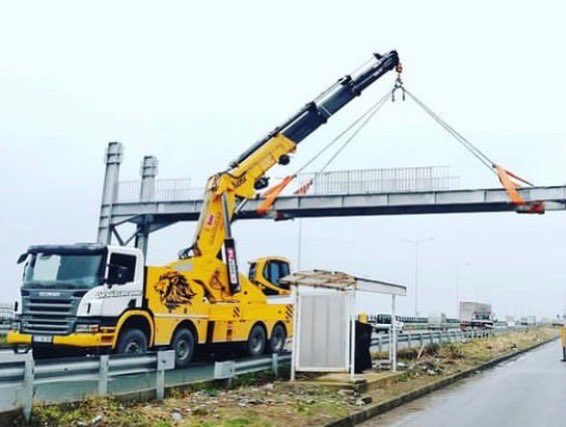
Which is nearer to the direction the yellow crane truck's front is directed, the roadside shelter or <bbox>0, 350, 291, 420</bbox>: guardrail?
the guardrail

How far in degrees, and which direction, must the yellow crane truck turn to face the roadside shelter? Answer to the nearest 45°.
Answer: approximately 135° to its left

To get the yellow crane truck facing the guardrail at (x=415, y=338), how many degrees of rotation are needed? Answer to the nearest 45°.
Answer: approximately 180°

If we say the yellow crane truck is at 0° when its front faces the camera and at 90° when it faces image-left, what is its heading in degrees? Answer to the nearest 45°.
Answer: approximately 45°

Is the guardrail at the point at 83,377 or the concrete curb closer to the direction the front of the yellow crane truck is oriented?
the guardrail
